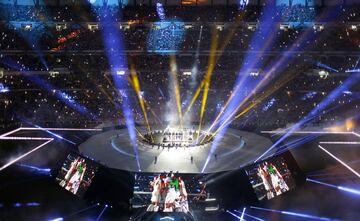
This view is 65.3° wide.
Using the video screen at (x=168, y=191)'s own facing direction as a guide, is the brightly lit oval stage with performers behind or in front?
behind

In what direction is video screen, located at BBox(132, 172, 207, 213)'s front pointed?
toward the camera

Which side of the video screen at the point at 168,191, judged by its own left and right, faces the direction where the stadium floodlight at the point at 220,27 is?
back

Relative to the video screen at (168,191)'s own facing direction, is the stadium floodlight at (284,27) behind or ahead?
behind

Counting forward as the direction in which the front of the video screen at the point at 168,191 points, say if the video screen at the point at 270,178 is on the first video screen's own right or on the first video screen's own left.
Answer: on the first video screen's own left

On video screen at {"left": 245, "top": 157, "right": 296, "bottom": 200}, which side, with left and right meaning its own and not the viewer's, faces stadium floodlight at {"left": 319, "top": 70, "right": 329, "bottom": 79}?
back

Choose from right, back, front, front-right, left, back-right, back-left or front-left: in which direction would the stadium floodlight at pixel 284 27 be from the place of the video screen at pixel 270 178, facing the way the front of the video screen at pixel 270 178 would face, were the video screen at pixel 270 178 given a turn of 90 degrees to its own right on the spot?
right

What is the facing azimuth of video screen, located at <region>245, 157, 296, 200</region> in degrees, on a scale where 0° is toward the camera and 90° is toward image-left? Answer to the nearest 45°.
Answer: approximately 0°

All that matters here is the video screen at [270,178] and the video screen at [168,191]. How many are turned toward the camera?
2
